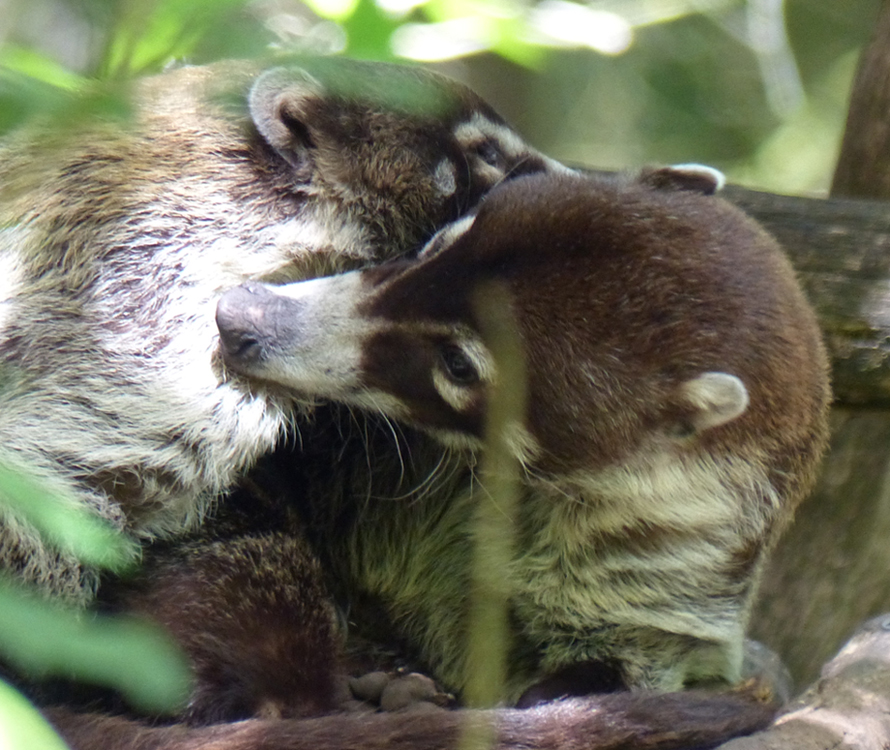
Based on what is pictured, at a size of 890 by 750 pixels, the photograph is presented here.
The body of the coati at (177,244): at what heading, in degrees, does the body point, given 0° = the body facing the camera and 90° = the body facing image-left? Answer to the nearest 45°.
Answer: approximately 270°

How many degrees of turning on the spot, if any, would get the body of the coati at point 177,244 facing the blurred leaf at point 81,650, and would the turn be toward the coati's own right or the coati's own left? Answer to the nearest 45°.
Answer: approximately 90° to the coati's own right

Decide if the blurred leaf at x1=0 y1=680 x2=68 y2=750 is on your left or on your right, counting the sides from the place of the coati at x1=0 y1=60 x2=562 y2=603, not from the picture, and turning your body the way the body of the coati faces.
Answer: on your right

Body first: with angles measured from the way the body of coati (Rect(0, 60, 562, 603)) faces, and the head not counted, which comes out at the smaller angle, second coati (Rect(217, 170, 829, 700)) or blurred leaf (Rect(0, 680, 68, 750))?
the second coati

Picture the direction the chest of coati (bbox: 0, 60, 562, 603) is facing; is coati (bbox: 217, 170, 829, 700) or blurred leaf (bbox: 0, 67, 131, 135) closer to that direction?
the coati (bbox: 217, 170, 829, 700)
